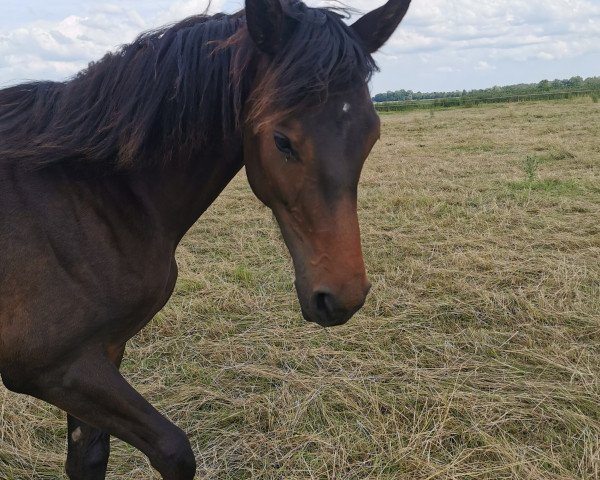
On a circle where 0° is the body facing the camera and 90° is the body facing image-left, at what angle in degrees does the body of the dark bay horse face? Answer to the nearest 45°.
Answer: approximately 270°
